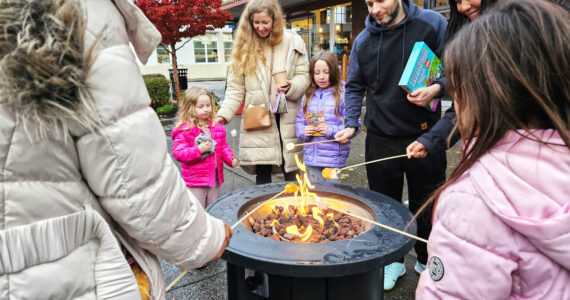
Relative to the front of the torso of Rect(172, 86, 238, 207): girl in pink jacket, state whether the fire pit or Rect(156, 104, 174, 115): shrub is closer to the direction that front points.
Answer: the fire pit

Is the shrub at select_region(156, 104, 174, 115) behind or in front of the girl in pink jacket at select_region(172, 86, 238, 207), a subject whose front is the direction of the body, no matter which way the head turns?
behind

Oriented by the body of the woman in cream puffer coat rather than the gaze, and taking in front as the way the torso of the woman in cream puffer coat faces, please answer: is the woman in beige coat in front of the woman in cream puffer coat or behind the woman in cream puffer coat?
in front

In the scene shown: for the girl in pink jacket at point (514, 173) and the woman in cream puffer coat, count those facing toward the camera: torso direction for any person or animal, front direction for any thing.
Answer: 0

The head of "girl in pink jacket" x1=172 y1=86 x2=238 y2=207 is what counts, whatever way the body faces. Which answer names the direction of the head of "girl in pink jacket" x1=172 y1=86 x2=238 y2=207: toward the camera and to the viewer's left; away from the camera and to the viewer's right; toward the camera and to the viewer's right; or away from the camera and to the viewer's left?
toward the camera and to the viewer's right

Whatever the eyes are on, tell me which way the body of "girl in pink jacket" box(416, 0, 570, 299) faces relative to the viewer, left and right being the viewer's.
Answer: facing away from the viewer and to the left of the viewer

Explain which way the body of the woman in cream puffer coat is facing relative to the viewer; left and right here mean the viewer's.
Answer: facing away from the viewer and to the right of the viewer

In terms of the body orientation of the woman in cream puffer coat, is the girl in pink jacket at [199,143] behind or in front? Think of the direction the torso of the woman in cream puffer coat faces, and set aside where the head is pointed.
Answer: in front

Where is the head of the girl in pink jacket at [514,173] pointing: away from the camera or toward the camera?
away from the camera

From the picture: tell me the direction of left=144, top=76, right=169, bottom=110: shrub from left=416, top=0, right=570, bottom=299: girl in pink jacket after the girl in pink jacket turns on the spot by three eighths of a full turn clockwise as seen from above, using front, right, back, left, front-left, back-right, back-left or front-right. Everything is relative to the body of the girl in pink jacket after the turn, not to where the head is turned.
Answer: back-left

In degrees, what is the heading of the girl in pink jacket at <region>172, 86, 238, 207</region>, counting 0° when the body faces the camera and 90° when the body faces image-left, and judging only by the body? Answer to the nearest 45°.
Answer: approximately 315°

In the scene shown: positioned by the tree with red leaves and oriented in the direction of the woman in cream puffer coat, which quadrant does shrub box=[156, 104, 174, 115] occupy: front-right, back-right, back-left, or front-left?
front-right

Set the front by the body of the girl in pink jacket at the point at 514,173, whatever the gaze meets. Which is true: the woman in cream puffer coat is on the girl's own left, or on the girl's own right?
on the girl's own left

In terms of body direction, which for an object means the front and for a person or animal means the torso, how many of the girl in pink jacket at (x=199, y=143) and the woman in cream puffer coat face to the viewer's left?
0
